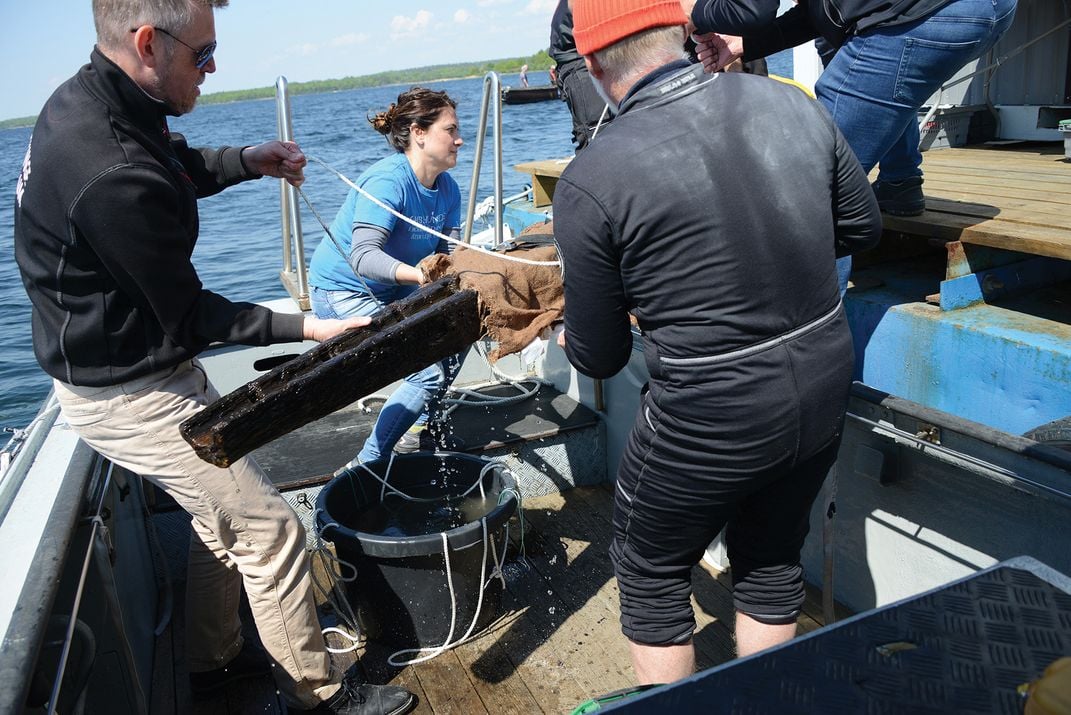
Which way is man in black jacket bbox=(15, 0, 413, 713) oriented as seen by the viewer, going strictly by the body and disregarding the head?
to the viewer's right

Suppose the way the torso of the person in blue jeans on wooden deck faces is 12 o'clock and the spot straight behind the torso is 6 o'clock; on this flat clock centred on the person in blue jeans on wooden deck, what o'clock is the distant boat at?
The distant boat is roughly at 2 o'clock from the person in blue jeans on wooden deck.

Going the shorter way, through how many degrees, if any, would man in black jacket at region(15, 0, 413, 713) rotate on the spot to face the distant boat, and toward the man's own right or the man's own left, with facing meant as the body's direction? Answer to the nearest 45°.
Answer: approximately 45° to the man's own left

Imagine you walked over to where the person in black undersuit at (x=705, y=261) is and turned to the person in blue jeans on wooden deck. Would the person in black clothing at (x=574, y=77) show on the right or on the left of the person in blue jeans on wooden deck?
left

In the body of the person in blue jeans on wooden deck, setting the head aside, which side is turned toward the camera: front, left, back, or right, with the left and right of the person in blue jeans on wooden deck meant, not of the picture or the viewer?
left

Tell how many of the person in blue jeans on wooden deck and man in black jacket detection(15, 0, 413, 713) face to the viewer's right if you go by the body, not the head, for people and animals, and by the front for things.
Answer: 1

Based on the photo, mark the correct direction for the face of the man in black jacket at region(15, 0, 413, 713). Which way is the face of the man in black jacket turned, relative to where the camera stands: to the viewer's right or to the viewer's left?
to the viewer's right

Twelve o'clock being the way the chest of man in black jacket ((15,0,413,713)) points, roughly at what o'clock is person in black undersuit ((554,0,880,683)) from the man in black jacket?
The person in black undersuit is roughly at 1 o'clock from the man in black jacket.
